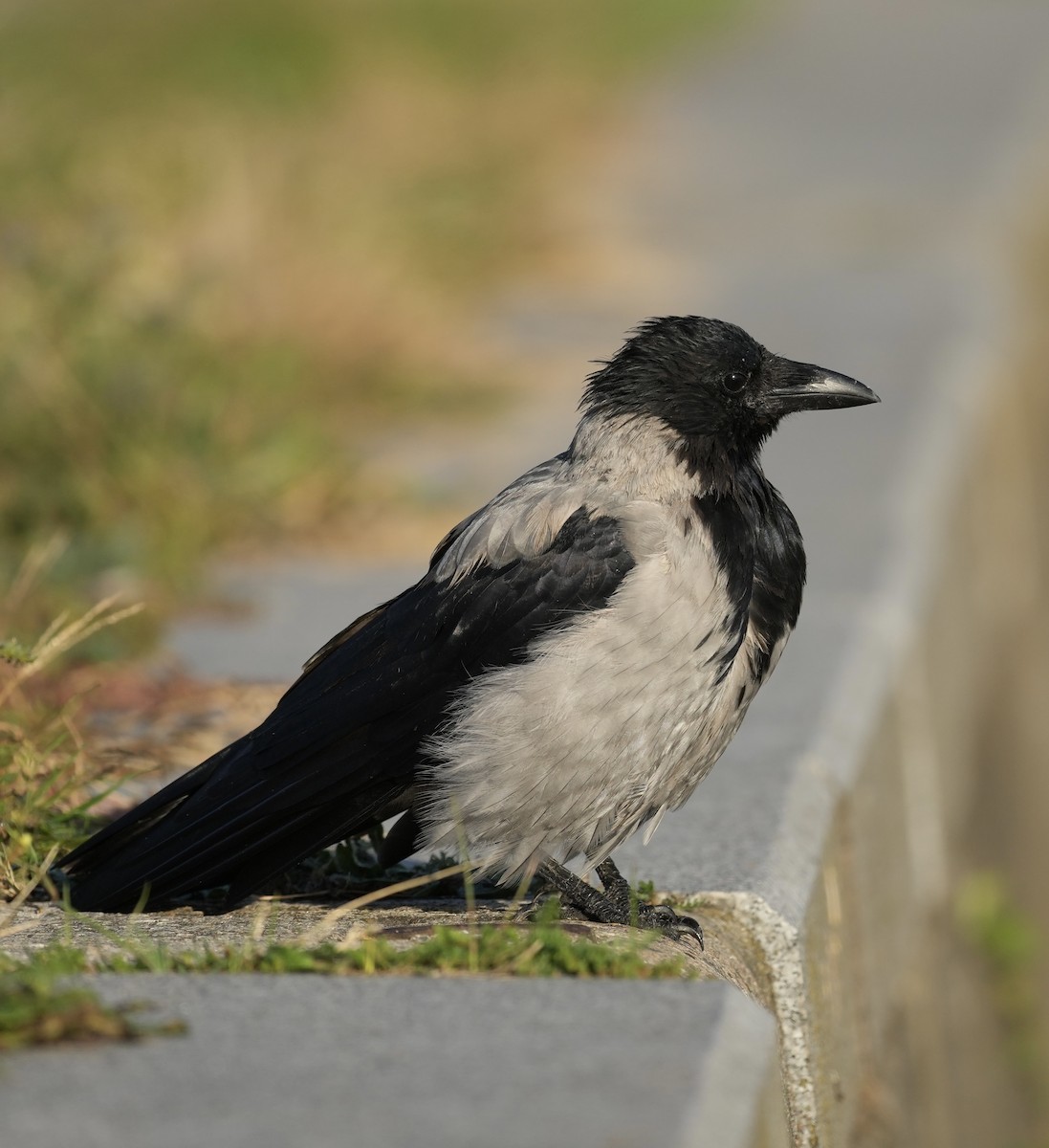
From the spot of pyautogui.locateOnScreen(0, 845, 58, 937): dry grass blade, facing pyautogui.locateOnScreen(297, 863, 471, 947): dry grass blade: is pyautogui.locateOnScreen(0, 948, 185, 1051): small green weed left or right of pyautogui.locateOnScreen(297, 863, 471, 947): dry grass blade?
right

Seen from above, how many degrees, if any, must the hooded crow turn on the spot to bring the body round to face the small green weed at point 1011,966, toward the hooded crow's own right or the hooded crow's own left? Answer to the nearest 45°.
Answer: approximately 45° to the hooded crow's own left

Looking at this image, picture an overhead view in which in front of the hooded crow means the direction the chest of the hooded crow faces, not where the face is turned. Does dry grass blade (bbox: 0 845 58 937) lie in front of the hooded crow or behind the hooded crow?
behind

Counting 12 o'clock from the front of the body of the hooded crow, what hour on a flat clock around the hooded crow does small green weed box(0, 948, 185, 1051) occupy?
The small green weed is roughly at 4 o'clock from the hooded crow.

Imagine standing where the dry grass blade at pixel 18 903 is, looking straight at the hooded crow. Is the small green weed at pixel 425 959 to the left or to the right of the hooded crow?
right

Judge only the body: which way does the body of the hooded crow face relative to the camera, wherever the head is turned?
to the viewer's right
